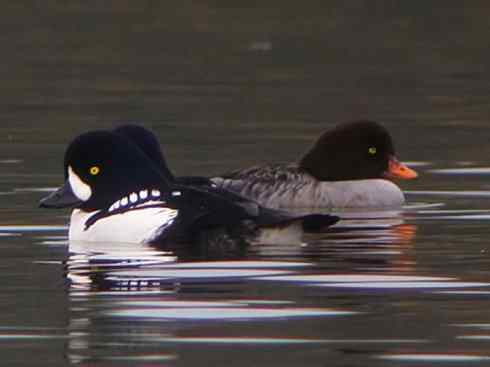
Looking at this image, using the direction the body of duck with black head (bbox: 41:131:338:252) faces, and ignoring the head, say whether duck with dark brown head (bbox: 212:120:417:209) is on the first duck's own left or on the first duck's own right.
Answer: on the first duck's own right

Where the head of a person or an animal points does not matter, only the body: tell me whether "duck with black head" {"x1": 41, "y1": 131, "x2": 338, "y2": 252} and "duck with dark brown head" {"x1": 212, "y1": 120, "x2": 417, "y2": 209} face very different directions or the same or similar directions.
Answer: very different directions

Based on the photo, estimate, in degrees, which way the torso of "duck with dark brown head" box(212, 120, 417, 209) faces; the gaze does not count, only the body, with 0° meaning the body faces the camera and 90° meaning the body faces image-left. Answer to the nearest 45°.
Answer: approximately 270°

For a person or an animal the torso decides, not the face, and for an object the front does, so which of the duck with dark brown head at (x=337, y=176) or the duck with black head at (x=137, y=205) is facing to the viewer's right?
the duck with dark brown head at (x=337, y=176)

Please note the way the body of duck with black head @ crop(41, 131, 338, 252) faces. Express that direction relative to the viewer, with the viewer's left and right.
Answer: facing to the left of the viewer

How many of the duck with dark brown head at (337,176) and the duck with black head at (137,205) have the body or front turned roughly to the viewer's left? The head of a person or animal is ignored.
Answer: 1
